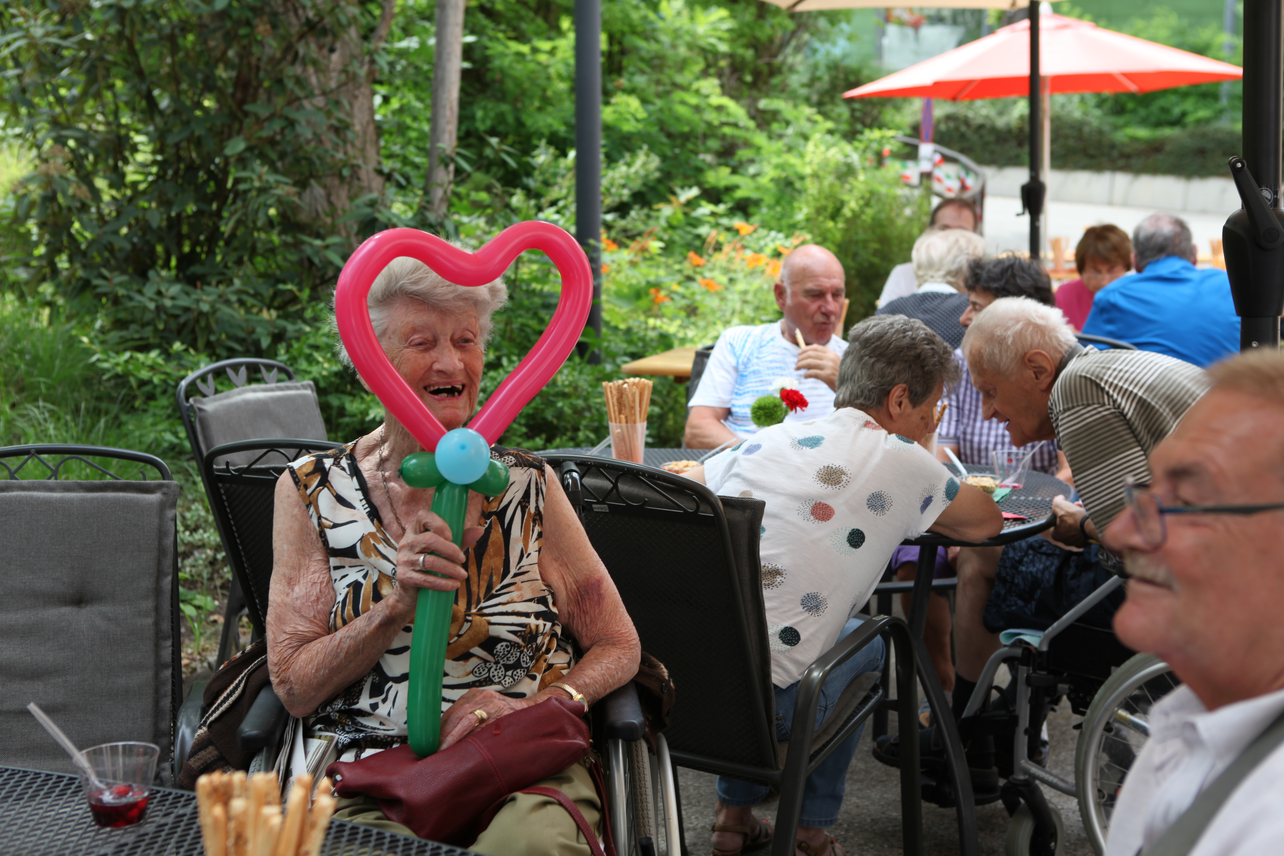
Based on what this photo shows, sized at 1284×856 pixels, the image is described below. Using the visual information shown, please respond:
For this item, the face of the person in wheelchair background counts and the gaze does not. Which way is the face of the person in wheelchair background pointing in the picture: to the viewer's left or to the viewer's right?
to the viewer's left

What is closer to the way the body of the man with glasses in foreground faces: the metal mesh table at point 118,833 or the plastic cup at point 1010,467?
the metal mesh table

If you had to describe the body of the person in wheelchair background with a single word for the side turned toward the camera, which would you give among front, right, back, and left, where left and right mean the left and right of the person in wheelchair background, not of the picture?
left

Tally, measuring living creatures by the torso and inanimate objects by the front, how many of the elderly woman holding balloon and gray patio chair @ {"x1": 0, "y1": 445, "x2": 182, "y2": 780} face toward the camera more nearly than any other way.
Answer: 2

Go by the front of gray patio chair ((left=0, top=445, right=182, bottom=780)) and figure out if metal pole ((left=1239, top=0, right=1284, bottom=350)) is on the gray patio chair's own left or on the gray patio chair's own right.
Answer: on the gray patio chair's own left

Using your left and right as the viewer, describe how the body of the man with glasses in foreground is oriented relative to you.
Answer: facing to the left of the viewer

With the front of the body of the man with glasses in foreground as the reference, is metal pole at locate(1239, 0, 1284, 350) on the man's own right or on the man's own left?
on the man's own right

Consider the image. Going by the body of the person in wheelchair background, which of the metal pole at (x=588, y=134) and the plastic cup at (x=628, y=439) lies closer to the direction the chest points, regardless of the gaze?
the plastic cup

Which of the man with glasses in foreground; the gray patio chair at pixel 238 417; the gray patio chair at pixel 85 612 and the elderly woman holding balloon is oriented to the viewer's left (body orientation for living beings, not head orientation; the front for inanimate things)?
the man with glasses in foreground
